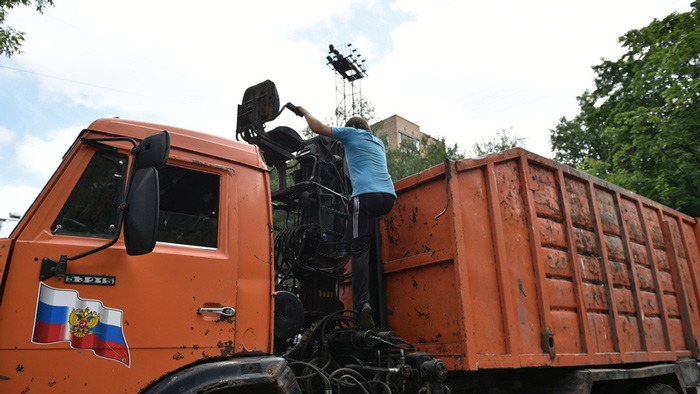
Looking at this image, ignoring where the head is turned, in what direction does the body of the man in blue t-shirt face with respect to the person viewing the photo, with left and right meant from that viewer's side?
facing away from the viewer and to the left of the viewer

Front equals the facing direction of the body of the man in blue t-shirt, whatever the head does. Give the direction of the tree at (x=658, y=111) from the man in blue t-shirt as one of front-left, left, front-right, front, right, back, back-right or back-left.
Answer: right

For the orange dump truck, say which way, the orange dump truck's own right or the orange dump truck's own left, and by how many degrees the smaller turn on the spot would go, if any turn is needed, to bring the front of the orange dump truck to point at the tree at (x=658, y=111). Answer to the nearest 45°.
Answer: approximately 180°

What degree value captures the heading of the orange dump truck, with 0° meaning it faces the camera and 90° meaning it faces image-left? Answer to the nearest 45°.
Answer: approximately 45°
